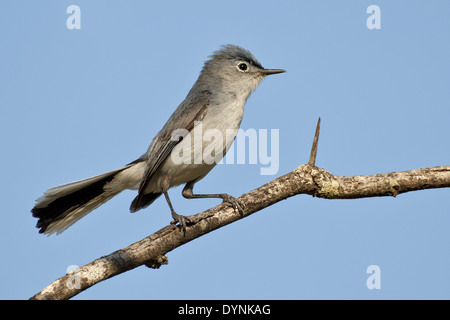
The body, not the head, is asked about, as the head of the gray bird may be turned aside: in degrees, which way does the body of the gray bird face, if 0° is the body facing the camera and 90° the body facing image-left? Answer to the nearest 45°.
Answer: approximately 270°
